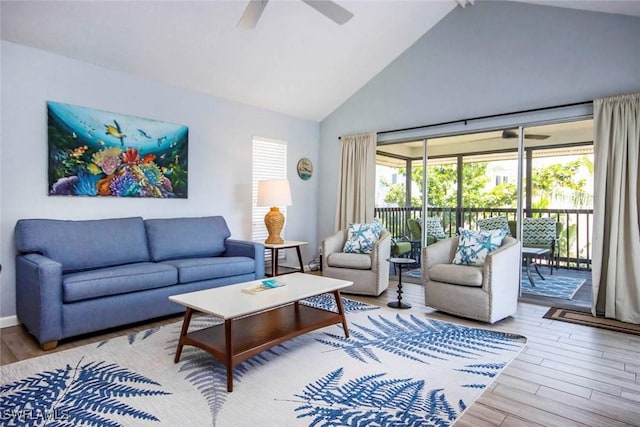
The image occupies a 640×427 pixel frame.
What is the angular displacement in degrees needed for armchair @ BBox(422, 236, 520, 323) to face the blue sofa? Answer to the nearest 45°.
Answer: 0° — it already faces it

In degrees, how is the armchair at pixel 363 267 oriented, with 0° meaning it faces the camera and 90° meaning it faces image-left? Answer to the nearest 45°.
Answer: approximately 45°

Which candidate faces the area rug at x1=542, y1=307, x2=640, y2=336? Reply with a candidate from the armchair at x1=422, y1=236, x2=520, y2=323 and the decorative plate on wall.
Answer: the decorative plate on wall

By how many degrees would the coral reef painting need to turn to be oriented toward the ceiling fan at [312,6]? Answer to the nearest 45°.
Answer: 0° — it already faces it

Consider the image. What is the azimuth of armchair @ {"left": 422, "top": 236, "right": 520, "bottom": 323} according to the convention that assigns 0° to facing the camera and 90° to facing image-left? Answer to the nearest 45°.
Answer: approximately 45°
